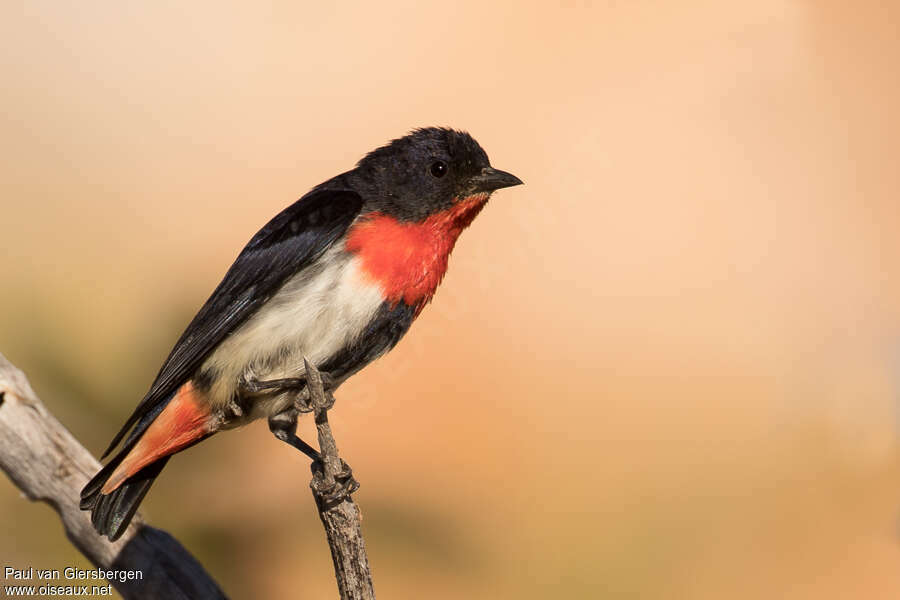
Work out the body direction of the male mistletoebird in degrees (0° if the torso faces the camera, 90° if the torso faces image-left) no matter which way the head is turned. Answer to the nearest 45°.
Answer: approximately 270°
